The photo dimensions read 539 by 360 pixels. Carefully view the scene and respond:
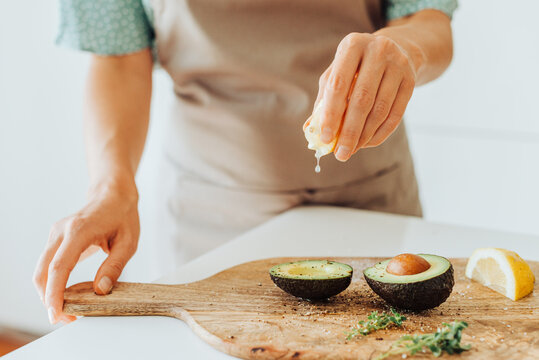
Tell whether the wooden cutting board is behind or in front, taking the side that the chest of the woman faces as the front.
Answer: in front

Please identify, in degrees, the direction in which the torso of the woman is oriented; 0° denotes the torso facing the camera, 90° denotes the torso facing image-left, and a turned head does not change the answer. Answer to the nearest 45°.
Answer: approximately 0°

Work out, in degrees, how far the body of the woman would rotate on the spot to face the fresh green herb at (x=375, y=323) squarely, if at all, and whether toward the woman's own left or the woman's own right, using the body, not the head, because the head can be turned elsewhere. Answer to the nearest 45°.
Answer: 0° — they already face it

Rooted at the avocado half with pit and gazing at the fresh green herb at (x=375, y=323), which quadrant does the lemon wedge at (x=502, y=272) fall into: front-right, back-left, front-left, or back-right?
back-left

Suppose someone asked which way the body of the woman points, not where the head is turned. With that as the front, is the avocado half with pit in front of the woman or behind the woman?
in front

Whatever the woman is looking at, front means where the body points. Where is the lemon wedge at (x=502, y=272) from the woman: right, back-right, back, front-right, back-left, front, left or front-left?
front-left
